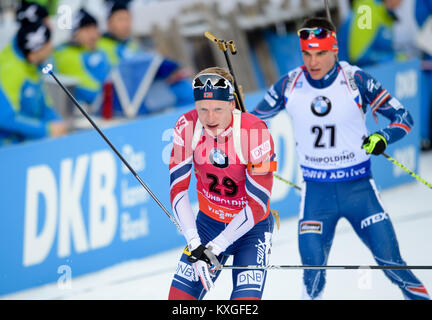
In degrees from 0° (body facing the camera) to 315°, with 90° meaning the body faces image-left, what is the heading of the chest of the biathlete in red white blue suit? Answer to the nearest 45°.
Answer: approximately 0°

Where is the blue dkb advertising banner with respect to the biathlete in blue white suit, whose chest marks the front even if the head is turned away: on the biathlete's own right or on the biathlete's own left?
on the biathlete's own right

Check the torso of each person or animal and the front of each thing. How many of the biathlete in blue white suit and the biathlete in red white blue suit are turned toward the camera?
2

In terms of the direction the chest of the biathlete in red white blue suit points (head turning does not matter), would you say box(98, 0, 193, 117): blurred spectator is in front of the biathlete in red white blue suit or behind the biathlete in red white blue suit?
behind

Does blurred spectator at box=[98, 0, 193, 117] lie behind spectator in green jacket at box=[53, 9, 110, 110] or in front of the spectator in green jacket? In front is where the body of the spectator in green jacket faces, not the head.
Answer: in front

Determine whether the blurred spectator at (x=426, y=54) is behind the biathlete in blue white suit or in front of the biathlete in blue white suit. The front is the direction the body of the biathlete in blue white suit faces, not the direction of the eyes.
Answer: behind

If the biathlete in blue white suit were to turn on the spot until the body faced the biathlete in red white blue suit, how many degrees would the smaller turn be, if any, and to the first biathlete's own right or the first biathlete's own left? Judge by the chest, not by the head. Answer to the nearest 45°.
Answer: approximately 45° to the first biathlete's own right

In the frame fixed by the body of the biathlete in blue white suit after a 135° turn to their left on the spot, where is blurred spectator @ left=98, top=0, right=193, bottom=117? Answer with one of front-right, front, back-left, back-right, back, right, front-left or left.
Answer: left

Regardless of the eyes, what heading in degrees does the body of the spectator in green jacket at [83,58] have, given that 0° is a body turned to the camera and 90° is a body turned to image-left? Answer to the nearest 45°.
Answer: approximately 315°
